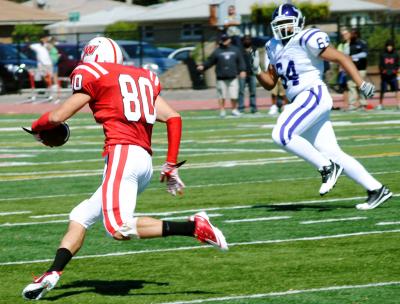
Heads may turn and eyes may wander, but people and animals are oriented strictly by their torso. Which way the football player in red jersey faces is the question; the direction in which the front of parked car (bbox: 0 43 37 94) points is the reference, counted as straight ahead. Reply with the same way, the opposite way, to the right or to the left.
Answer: the opposite way

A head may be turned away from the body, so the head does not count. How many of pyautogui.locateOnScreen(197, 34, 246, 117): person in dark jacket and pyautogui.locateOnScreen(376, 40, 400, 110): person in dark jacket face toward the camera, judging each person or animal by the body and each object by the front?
2

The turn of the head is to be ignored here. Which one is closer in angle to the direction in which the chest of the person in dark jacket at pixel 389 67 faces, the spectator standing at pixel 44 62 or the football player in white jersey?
the football player in white jersey

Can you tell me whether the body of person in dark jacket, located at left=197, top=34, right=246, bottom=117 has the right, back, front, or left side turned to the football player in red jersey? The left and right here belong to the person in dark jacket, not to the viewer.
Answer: front

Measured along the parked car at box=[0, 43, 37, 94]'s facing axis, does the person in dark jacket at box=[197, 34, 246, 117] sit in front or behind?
in front

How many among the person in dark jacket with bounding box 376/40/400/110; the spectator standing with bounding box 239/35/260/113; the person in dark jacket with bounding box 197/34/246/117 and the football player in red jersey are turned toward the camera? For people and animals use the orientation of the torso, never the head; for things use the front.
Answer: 3

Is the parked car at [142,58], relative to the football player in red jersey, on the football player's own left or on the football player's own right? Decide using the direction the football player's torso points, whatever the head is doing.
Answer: on the football player's own right

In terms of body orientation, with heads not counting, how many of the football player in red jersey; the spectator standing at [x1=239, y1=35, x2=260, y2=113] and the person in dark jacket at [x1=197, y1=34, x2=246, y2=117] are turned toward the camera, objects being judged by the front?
2

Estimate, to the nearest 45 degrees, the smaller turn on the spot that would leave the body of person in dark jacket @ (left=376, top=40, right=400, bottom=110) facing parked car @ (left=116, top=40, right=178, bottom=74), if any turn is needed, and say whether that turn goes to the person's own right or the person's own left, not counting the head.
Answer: approximately 135° to the person's own right
